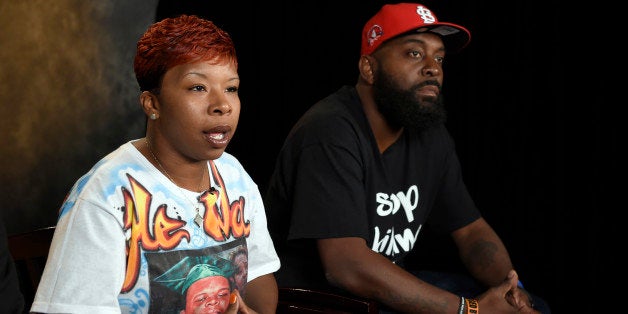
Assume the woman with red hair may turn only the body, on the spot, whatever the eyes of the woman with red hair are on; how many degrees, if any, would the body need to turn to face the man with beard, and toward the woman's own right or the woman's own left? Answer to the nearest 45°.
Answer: approximately 90° to the woman's own left

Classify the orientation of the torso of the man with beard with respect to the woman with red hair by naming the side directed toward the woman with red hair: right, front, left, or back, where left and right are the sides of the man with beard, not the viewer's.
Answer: right

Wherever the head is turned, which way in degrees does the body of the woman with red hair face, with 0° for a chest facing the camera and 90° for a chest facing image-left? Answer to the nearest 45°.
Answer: approximately 315°

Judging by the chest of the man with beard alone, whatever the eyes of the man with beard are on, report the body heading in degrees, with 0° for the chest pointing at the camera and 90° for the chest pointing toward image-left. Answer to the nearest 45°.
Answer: approximately 315°
